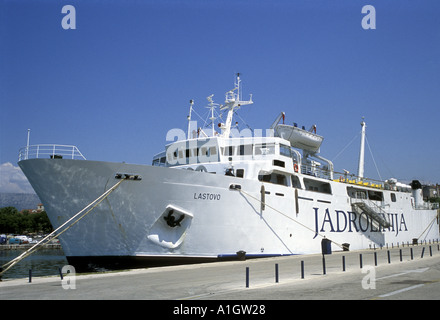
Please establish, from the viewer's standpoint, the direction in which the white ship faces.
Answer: facing the viewer and to the left of the viewer
